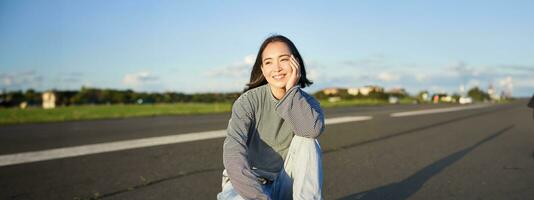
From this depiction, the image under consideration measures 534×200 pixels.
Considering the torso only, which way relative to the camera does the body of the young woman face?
toward the camera
